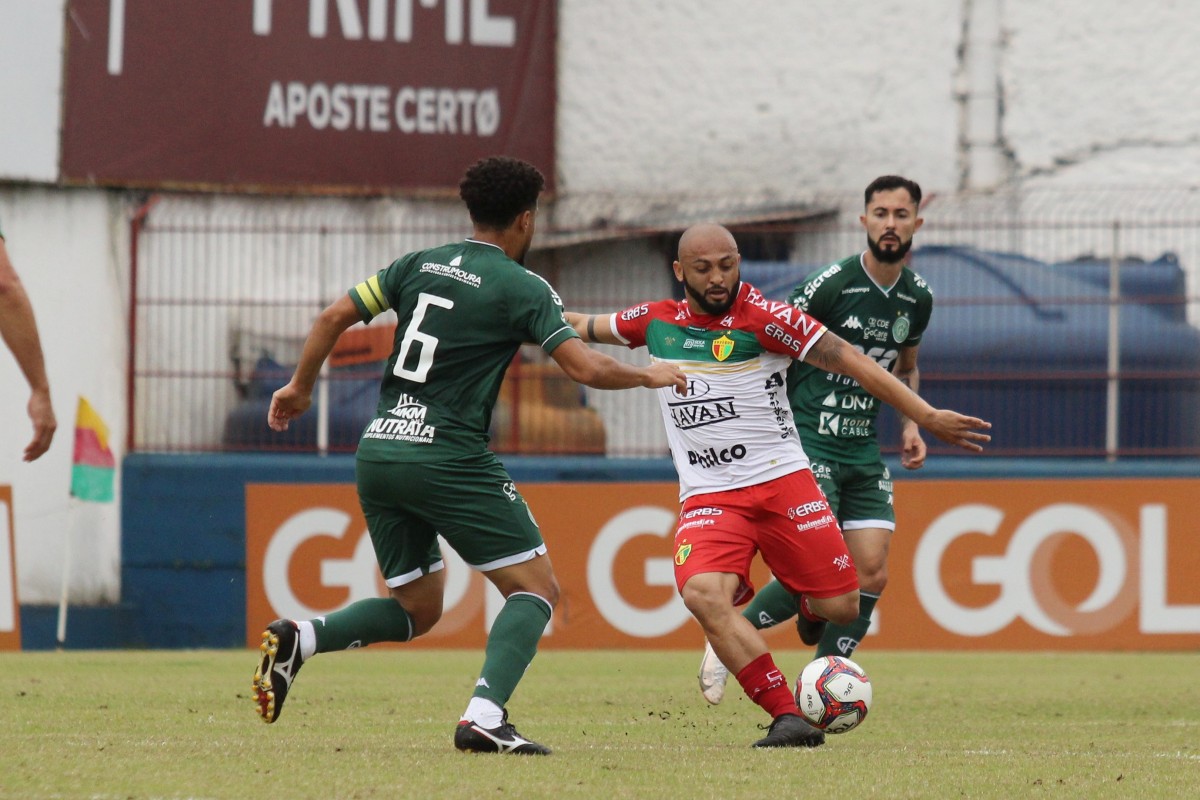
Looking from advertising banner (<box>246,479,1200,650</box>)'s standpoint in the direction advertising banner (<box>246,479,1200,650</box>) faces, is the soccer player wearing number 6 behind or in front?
in front

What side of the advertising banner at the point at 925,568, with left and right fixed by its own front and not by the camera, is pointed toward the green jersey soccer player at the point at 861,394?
front

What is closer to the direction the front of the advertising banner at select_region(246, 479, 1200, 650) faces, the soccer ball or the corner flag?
the soccer ball

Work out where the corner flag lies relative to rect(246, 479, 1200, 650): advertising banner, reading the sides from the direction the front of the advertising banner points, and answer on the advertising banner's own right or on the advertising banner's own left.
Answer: on the advertising banner's own right

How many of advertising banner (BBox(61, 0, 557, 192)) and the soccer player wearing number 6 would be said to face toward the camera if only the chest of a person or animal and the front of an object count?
1

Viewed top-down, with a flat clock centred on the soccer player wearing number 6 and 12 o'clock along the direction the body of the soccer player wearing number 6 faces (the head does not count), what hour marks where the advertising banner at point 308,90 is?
The advertising banner is roughly at 10 o'clock from the soccer player wearing number 6.

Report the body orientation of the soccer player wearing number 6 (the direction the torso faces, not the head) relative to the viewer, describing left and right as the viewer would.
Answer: facing away from the viewer and to the right of the viewer

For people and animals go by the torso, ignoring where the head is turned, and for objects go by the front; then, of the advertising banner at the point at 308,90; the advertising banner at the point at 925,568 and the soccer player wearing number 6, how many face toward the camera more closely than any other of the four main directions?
2

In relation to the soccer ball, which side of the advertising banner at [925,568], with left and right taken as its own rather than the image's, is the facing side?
front

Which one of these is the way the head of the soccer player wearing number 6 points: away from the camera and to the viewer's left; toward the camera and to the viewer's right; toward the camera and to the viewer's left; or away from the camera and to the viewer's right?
away from the camera and to the viewer's right

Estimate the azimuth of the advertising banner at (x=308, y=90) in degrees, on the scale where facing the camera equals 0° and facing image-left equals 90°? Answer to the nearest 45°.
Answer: approximately 0°
